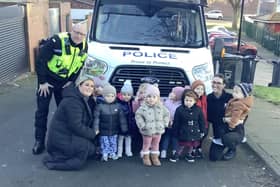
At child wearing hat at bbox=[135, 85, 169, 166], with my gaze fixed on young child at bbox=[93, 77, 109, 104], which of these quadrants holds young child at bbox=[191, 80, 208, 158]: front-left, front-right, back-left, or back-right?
back-right

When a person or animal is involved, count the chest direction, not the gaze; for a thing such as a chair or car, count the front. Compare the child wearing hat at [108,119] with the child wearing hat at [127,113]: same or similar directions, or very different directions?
same or similar directions

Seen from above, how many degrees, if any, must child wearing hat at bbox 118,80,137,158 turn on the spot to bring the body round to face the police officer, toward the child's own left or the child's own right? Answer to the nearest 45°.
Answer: approximately 90° to the child's own right

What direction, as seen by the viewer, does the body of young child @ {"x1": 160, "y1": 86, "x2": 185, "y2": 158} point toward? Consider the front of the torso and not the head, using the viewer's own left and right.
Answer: facing the viewer and to the left of the viewer

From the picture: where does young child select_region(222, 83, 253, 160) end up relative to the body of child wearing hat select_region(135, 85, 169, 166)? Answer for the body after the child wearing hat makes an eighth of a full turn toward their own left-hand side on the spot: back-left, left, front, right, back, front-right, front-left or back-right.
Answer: front-left

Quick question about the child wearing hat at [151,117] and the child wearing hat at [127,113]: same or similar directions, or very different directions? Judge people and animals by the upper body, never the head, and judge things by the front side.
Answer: same or similar directions

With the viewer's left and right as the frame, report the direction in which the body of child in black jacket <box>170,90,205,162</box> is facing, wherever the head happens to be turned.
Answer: facing the viewer

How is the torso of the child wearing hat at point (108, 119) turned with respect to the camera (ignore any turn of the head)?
toward the camera

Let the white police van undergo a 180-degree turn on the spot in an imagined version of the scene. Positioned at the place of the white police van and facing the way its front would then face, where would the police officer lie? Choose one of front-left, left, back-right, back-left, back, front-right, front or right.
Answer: back-left

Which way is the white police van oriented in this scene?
toward the camera

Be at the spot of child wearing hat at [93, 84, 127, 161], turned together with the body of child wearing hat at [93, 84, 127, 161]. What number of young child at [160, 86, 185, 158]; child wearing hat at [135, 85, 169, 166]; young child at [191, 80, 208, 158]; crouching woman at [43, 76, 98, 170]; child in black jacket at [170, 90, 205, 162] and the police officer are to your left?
4

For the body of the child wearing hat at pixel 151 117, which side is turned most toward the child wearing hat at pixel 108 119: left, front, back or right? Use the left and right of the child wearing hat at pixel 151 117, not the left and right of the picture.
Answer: right

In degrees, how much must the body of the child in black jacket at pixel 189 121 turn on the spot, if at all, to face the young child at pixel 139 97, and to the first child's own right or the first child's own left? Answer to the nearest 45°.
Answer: approximately 90° to the first child's own right

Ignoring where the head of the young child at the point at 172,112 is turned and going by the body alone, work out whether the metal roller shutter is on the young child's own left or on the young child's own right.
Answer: on the young child's own right

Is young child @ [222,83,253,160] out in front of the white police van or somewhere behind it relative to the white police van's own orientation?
in front

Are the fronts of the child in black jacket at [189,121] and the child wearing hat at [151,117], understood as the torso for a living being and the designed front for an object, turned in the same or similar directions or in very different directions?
same or similar directions
